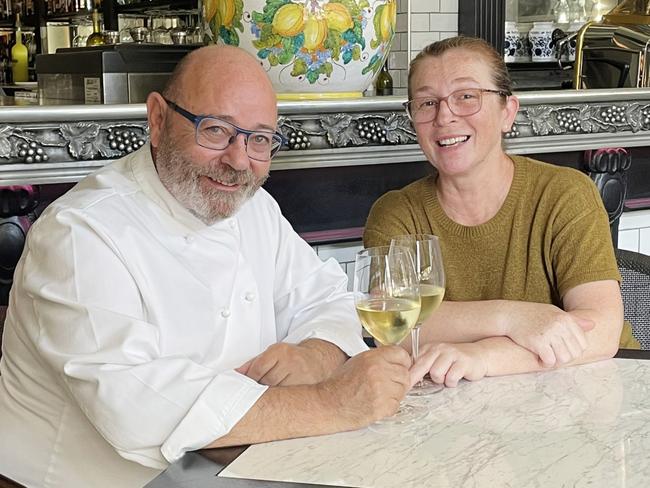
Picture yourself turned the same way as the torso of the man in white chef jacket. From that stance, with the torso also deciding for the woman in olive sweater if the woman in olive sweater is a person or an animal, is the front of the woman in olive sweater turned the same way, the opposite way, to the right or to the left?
to the right

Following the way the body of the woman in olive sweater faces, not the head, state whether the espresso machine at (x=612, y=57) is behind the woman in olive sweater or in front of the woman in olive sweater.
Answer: behind

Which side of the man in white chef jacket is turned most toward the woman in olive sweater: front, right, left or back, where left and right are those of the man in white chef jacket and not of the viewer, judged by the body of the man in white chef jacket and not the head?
left

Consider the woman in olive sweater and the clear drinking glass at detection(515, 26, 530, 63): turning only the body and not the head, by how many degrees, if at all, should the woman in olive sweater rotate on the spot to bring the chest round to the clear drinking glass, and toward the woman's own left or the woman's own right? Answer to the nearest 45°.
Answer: approximately 135° to the woman's own right

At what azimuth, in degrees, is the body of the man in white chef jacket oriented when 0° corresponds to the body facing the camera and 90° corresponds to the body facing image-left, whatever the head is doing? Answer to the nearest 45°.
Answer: approximately 315°

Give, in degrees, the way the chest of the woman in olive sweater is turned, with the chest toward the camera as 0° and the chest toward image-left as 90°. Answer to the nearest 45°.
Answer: approximately 45°

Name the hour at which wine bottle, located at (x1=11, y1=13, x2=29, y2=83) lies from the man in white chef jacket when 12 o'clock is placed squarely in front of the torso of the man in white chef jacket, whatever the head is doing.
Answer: The wine bottle is roughly at 7 o'clock from the man in white chef jacket.
